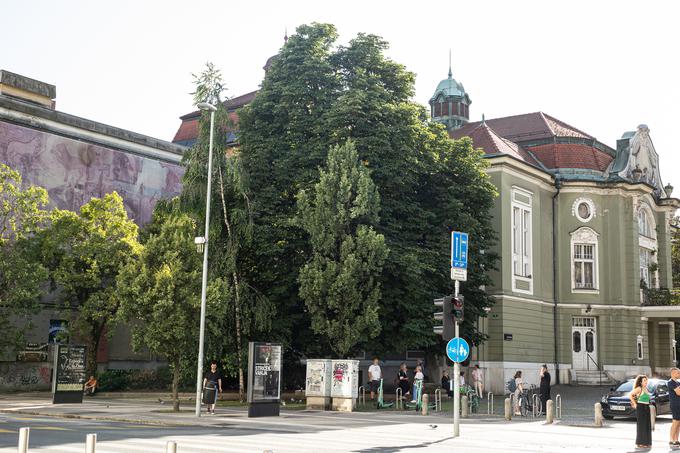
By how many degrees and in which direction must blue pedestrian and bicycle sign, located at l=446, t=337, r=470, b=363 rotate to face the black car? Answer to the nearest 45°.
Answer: approximately 135° to its left

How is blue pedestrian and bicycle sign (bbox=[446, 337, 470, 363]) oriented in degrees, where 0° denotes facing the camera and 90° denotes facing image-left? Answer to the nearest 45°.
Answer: approximately 0°

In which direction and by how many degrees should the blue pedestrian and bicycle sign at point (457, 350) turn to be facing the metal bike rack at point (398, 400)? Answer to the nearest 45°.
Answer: approximately 180°

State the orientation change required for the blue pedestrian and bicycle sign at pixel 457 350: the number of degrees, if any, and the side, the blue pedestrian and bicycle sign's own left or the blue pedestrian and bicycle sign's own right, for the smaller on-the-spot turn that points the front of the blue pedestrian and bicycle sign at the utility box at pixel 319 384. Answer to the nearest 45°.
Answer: approximately 135° to the blue pedestrian and bicycle sign's own right

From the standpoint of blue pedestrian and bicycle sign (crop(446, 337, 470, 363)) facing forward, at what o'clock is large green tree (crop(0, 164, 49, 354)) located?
The large green tree is roughly at 4 o'clock from the blue pedestrian and bicycle sign.

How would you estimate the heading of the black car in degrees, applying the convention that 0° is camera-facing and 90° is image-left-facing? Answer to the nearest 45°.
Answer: approximately 45°

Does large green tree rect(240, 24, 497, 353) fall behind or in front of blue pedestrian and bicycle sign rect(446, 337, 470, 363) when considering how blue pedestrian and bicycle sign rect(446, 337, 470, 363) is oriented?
behind

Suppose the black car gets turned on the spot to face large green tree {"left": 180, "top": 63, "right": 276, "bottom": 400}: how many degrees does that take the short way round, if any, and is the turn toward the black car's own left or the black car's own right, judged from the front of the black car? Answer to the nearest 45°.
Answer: approximately 45° to the black car's own right

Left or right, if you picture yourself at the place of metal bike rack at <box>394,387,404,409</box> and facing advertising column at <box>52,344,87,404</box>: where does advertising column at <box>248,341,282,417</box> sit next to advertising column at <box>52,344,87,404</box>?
left

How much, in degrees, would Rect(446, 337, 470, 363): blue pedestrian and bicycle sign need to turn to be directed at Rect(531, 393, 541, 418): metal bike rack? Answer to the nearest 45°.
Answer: approximately 180°

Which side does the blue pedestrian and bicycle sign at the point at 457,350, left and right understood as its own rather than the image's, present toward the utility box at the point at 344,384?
back
